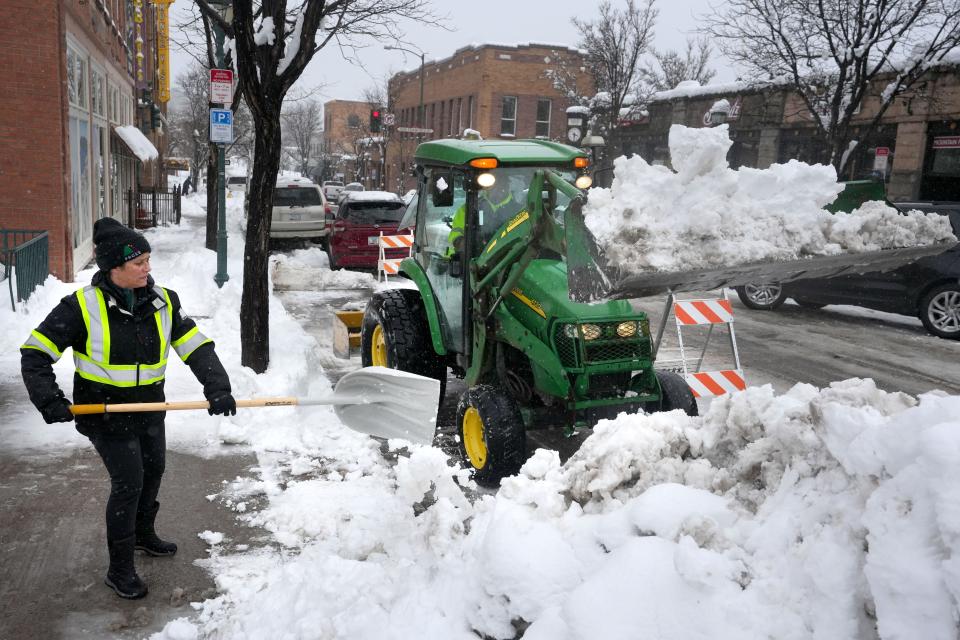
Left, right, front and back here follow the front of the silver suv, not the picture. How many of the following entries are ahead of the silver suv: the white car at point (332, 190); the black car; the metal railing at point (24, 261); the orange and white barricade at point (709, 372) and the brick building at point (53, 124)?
1

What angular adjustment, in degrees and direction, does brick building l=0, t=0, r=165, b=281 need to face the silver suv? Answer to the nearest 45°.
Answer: approximately 45° to its left

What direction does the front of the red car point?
away from the camera

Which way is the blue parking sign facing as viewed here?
toward the camera

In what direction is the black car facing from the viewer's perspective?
to the viewer's left

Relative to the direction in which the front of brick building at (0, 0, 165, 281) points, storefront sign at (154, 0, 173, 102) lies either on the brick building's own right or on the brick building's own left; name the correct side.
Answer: on the brick building's own left

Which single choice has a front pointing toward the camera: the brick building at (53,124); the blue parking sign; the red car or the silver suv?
the blue parking sign

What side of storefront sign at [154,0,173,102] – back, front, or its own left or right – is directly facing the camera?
front

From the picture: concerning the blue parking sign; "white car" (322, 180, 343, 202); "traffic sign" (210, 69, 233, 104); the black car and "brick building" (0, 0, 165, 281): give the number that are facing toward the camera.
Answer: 2
